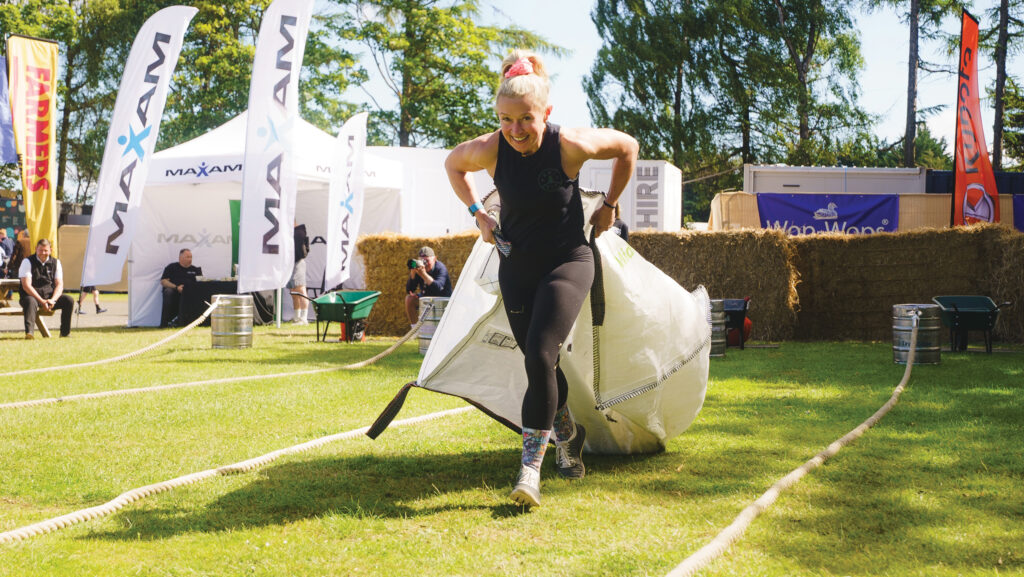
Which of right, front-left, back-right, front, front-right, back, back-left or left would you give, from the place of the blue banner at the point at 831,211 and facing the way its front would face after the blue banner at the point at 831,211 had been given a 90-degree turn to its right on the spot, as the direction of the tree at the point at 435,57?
front-right

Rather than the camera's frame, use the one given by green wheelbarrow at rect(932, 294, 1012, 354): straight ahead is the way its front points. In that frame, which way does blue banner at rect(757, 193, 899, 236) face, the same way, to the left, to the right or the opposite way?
to the left

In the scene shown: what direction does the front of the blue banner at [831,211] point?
toward the camera

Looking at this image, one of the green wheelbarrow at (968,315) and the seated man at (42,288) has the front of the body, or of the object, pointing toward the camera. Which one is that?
the seated man

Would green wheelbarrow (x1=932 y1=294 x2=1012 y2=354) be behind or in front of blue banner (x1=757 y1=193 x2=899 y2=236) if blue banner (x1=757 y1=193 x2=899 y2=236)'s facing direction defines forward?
in front

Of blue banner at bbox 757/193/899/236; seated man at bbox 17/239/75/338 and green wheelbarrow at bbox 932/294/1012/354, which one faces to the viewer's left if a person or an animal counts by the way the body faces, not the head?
the green wheelbarrow

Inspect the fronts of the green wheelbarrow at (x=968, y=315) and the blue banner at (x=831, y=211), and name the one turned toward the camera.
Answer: the blue banner

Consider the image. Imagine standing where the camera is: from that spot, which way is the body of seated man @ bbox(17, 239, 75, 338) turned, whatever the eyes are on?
toward the camera

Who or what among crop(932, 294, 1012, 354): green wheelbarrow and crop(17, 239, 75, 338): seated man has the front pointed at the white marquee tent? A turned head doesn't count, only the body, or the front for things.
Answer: the green wheelbarrow

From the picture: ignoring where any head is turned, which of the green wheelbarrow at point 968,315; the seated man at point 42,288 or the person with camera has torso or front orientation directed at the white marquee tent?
the green wheelbarrow

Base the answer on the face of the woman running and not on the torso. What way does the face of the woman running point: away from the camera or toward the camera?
toward the camera
